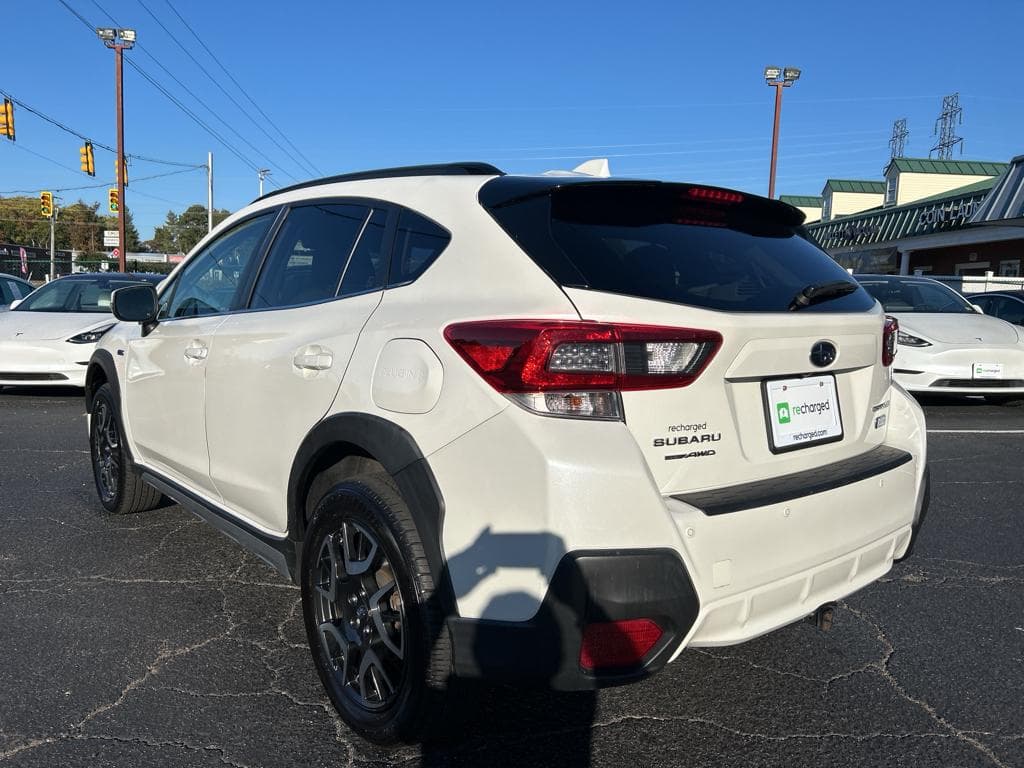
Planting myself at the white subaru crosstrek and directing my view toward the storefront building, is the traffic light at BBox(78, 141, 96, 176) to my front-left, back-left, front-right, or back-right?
front-left

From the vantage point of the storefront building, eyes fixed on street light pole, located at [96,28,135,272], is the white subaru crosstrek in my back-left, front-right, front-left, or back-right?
front-left

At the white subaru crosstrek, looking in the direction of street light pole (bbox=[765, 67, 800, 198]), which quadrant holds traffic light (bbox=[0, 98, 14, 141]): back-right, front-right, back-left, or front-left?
front-left

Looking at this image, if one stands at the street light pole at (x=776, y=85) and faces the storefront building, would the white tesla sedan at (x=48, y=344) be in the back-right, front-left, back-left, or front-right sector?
back-right

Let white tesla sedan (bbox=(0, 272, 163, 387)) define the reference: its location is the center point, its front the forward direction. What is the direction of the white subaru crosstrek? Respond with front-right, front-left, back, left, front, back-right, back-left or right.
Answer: front-left

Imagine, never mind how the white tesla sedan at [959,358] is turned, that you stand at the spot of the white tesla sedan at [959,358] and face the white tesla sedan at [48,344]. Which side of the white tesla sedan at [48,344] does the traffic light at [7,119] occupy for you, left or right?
right

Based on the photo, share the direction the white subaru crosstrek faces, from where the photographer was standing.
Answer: facing away from the viewer and to the left of the viewer

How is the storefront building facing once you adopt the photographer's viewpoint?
facing the viewer and to the left of the viewer

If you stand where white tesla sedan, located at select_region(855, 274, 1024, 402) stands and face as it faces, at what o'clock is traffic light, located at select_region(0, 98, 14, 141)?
The traffic light is roughly at 5 o'clock from the white tesla sedan.

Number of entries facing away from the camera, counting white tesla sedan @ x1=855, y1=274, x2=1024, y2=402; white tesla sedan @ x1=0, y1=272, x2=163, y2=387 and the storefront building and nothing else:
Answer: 0

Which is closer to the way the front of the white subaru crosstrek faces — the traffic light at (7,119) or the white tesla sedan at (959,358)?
the traffic light

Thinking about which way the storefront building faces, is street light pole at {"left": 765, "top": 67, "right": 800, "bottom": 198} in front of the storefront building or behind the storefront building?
in front

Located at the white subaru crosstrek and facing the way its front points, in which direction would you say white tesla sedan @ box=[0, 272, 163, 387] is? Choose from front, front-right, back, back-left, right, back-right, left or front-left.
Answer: front

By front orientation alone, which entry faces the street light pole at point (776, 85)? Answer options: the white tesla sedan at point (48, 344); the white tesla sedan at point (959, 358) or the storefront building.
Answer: the storefront building

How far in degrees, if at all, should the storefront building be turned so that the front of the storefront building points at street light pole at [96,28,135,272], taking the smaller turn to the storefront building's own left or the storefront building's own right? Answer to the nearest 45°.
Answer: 0° — it already faces it
